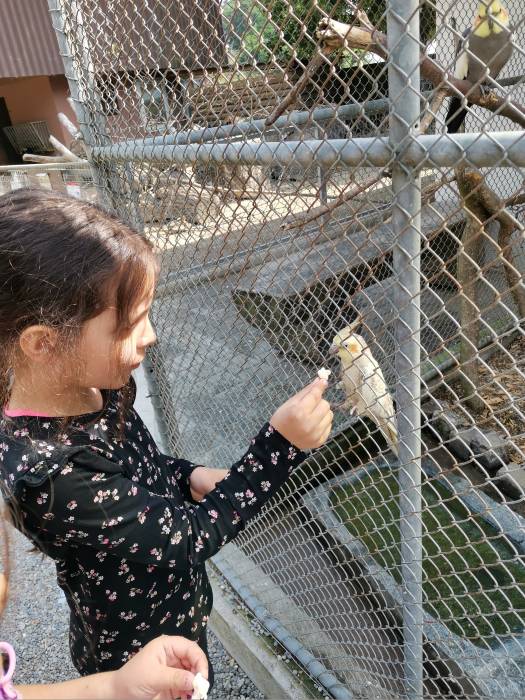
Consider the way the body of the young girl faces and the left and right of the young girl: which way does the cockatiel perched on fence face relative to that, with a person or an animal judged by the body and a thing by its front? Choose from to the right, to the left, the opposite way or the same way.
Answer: the opposite way

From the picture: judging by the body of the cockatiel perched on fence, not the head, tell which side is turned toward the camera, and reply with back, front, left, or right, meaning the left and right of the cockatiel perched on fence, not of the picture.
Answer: left

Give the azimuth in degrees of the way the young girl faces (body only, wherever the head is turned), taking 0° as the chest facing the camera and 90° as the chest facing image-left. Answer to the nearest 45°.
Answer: approximately 270°

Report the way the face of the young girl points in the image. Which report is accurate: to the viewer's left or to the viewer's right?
to the viewer's right

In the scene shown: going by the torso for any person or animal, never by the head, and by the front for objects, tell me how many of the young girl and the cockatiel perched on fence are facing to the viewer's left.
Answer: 1
